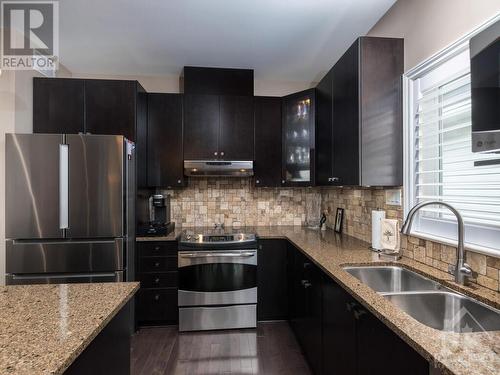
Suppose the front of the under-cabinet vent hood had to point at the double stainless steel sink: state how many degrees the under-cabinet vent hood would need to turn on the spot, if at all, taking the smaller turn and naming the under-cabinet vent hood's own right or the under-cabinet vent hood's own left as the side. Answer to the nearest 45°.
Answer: approximately 45° to the under-cabinet vent hood's own left

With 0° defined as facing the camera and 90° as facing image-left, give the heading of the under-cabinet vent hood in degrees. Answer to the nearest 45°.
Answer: approximately 0°

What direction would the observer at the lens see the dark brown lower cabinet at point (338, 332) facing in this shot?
facing to the left of the viewer

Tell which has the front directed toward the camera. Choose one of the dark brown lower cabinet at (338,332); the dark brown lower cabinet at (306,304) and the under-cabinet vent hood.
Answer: the under-cabinet vent hood

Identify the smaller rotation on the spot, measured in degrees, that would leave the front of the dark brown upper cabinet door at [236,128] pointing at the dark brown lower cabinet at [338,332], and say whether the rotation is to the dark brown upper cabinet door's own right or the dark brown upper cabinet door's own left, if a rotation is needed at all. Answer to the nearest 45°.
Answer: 0° — it already faces it

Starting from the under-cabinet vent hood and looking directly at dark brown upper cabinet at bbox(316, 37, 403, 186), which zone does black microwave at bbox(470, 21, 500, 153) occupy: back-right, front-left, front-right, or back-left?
front-right

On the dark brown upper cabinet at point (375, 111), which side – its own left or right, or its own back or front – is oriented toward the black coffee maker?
front

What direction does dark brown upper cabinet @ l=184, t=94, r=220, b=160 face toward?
toward the camera

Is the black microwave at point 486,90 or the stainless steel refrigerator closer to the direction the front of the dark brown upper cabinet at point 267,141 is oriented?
the black microwave

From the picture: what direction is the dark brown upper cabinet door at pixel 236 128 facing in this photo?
toward the camera

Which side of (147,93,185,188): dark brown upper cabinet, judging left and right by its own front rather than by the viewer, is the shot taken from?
front

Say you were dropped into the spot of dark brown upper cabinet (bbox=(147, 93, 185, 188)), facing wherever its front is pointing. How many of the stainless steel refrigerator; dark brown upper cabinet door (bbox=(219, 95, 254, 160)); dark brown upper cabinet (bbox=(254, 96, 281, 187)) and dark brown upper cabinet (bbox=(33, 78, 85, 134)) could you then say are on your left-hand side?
2
